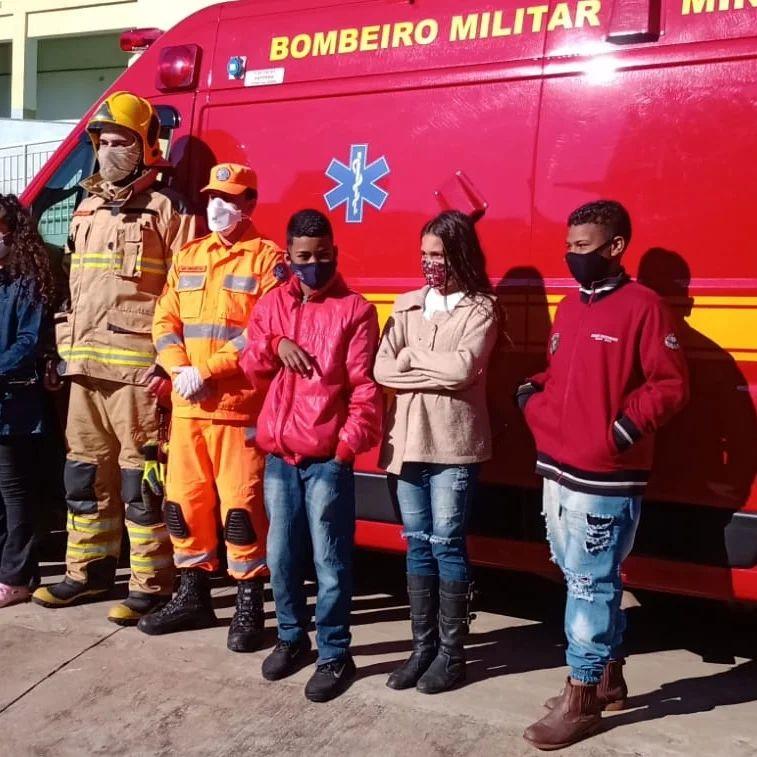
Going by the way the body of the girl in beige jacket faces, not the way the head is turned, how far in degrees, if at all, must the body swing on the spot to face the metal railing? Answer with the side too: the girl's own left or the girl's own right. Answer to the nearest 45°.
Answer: approximately 90° to the girl's own right

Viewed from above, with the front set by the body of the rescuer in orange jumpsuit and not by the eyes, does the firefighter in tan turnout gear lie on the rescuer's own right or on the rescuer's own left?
on the rescuer's own right

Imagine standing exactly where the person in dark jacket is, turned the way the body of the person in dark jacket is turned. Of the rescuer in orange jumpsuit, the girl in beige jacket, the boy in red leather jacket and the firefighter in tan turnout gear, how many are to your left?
4

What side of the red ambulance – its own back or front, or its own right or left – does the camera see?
left

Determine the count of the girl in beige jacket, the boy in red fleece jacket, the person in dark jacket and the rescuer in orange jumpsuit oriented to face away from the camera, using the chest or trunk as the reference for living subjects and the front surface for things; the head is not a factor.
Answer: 0

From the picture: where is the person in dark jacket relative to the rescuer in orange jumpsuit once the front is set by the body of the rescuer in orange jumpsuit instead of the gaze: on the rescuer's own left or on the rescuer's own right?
on the rescuer's own right

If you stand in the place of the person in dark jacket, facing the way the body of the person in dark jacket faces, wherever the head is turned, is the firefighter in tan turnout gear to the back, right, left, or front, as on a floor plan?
left

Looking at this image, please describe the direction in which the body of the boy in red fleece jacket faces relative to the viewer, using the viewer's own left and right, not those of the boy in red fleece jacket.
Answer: facing the viewer and to the left of the viewer

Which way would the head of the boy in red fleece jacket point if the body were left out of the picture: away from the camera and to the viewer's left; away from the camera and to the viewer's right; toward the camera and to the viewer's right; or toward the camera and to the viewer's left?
toward the camera and to the viewer's left

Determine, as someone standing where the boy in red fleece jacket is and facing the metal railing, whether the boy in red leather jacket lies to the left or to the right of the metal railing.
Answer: left

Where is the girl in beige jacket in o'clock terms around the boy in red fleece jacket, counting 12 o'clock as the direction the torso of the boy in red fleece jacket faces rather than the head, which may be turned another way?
The girl in beige jacket is roughly at 2 o'clock from the boy in red fleece jacket.

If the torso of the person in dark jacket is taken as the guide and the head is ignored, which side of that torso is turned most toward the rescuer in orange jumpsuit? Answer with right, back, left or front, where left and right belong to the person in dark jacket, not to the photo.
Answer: left

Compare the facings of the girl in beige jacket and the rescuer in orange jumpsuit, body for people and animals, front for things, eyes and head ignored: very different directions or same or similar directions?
same or similar directions

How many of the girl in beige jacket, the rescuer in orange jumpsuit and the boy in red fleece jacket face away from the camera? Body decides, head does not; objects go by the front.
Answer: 0

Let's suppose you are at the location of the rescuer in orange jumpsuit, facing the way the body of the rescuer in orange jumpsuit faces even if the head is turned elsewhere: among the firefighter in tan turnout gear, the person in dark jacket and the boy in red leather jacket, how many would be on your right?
2

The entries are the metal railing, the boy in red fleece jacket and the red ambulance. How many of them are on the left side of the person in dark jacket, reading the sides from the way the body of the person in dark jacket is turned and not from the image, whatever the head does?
2
